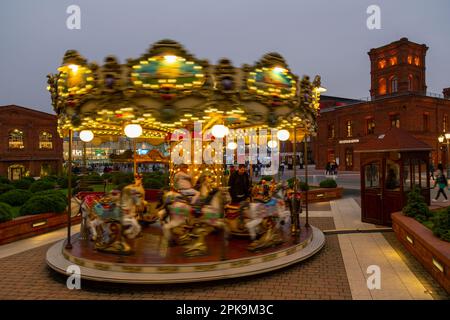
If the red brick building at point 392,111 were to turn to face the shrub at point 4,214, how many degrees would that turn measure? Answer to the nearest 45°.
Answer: approximately 45° to its left

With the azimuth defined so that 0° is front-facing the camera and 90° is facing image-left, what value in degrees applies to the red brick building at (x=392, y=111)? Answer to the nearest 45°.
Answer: approximately 45°

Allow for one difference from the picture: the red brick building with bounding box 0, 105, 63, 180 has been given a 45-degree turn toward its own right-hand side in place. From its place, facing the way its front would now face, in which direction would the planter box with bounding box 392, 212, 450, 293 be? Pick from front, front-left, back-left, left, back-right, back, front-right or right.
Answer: front-left

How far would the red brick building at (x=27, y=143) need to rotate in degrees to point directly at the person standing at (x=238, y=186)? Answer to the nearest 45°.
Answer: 0° — it already faces them

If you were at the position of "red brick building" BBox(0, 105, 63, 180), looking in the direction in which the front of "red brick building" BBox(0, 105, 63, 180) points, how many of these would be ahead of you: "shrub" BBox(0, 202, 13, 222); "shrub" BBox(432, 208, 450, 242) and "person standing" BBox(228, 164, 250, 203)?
3

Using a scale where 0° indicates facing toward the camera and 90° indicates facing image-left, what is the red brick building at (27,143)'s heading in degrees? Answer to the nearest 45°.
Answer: approximately 0°

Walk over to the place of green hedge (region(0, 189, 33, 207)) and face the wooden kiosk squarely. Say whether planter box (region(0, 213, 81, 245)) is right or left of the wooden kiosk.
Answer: right

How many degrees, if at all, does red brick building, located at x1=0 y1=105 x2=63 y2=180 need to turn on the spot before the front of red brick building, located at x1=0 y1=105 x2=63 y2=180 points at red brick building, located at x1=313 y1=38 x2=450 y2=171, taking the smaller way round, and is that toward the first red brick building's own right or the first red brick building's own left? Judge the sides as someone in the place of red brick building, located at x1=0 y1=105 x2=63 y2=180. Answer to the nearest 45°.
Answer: approximately 45° to the first red brick building's own left

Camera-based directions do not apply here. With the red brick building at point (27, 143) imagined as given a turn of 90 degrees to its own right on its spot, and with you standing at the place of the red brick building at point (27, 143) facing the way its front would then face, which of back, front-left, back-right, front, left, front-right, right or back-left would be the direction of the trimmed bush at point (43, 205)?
left

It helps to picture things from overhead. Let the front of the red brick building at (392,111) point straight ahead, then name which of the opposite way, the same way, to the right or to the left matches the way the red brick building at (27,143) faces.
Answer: to the left

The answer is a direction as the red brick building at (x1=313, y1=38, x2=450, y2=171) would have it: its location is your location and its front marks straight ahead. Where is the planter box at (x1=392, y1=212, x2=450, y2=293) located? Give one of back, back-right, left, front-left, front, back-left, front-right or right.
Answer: front-left

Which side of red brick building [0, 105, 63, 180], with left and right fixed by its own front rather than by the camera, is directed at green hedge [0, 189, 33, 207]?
front

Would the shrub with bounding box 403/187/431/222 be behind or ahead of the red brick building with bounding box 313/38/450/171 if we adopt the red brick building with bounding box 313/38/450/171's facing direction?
ahead
